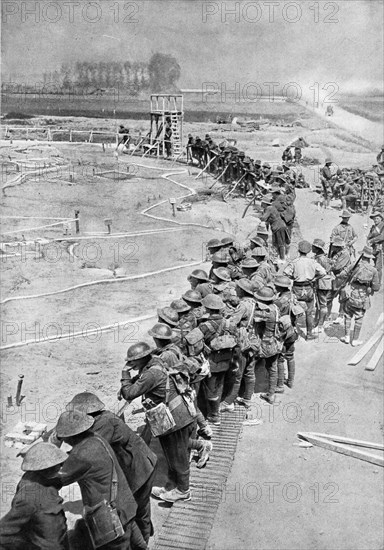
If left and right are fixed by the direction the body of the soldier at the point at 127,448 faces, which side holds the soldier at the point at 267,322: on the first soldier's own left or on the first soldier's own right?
on the first soldier's own right

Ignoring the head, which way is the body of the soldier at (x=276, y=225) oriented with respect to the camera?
to the viewer's left

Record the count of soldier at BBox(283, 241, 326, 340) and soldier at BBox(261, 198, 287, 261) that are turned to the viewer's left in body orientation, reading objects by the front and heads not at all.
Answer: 1

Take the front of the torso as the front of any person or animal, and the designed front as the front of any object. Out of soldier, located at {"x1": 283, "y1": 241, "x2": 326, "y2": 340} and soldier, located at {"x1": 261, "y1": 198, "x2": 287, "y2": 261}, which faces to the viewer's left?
soldier, located at {"x1": 261, "y1": 198, "x2": 287, "y2": 261}

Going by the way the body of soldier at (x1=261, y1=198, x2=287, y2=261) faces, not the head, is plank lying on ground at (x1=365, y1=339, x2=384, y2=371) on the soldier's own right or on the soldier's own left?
on the soldier's own left

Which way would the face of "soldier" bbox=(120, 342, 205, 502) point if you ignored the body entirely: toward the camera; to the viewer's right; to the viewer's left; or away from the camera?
to the viewer's left

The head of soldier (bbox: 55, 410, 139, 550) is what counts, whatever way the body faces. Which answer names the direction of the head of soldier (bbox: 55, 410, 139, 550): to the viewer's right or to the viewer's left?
to the viewer's left

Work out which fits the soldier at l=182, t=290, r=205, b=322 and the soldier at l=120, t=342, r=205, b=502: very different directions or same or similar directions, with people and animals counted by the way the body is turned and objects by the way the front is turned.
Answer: same or similar directions

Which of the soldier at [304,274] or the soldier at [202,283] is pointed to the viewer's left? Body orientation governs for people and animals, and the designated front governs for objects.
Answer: the soldier at [202,283]

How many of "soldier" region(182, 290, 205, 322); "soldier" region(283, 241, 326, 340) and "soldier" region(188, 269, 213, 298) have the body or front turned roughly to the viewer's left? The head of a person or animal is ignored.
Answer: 2

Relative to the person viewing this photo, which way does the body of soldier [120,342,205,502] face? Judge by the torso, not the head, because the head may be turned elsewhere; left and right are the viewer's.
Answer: facing to the left of the viewer

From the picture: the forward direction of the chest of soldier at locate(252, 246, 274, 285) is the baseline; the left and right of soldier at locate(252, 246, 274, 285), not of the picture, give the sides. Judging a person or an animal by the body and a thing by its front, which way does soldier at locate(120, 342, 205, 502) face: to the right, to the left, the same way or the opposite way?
the same way
